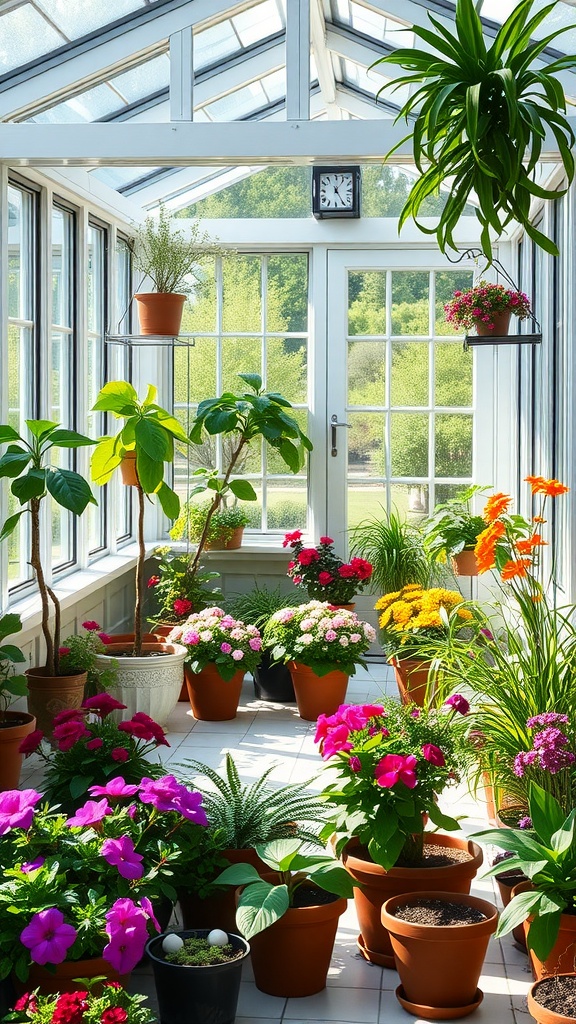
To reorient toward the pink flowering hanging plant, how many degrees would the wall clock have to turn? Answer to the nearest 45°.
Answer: approximately 45° to its left

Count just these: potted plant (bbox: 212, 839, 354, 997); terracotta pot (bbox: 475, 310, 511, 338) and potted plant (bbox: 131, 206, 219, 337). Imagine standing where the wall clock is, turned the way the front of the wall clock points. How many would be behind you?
0

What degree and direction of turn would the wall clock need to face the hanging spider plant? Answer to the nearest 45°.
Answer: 0° — it already faces it

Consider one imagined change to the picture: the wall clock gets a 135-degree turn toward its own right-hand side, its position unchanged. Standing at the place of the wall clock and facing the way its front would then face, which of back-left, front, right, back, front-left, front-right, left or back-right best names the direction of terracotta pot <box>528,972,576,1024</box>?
back-left

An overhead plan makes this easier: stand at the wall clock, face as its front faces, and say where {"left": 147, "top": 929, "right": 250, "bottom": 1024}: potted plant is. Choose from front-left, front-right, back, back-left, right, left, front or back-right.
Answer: front

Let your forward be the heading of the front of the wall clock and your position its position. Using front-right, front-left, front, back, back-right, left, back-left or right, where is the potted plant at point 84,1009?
front

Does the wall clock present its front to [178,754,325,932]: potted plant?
yes

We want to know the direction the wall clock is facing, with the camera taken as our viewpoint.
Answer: facing the viewer

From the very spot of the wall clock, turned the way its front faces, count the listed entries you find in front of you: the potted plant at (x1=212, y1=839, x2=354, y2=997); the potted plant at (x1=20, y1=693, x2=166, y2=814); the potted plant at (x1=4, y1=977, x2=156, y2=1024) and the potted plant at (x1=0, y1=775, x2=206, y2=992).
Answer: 4

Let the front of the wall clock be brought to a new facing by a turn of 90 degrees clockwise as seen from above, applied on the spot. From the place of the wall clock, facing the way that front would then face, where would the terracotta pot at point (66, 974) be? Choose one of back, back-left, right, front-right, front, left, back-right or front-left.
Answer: left

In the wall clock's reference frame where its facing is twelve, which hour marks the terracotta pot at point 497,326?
The terracotta pot is roughly at 11 o'clock from the wall clock.

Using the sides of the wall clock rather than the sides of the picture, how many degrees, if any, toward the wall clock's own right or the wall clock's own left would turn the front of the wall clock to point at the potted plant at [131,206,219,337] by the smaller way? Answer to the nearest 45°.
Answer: approximately 45° to the wall clock's own right
